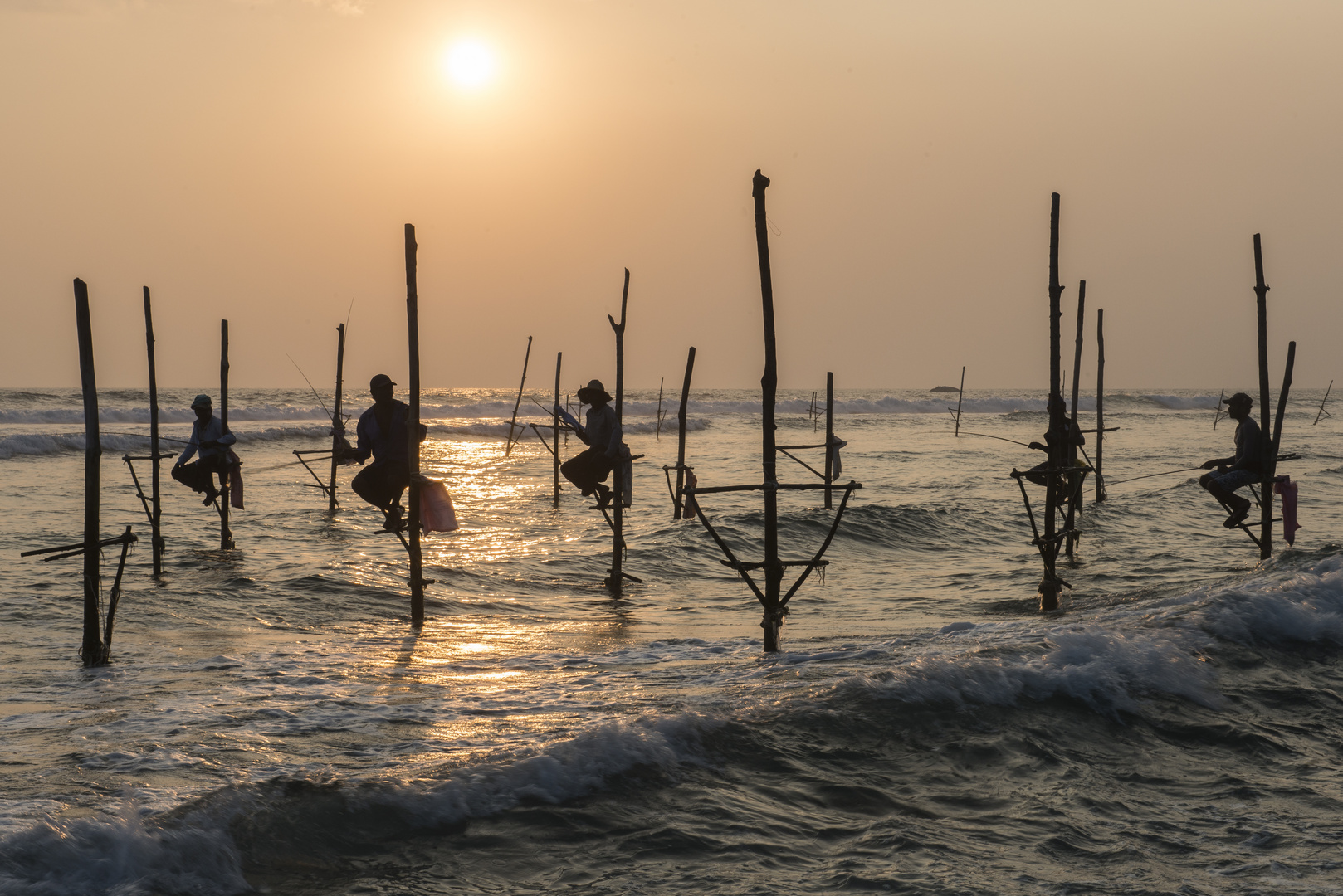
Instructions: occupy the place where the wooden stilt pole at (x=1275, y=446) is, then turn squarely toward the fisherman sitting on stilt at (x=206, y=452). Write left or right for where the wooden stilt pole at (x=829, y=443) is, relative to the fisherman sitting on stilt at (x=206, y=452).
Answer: right

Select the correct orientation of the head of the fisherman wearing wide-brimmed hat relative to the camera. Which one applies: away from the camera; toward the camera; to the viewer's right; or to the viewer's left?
to the viewer's left

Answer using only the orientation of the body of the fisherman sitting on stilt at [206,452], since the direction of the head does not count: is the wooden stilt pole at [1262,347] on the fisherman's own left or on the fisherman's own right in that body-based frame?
on the fisherman's own left

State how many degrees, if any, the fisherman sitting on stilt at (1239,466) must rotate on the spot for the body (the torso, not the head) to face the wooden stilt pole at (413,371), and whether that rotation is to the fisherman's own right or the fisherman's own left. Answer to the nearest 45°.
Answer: approximately 45° to the fisherman's own left

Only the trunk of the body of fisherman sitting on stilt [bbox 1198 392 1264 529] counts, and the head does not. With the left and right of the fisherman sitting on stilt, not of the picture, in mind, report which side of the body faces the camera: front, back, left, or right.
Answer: left

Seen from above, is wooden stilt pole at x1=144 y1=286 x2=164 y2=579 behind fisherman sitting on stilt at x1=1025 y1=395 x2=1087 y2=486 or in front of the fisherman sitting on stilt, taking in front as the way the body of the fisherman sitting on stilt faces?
in front

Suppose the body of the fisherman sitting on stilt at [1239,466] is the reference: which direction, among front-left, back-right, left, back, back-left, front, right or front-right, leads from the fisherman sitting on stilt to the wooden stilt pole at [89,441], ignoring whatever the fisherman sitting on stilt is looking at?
front-left

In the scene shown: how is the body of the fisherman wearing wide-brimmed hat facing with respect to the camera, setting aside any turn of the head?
to the viewer's left

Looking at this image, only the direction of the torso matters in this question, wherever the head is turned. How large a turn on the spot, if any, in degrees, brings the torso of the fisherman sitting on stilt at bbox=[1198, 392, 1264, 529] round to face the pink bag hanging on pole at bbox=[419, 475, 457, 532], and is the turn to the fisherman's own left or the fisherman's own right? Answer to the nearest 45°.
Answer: approximately 45° to the fisherman's own left

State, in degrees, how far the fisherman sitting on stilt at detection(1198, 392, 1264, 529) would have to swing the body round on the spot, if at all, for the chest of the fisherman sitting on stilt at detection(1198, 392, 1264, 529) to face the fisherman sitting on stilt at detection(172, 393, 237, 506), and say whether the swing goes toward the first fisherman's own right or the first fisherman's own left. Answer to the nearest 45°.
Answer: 0° — they already face them

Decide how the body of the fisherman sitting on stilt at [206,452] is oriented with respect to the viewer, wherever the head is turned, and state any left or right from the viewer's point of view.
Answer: facing the viewer and to the left of the viewer

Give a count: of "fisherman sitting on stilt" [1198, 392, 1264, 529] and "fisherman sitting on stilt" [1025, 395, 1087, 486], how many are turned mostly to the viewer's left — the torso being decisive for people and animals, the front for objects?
2

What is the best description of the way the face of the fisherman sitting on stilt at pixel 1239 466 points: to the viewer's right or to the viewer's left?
to the viewer's left

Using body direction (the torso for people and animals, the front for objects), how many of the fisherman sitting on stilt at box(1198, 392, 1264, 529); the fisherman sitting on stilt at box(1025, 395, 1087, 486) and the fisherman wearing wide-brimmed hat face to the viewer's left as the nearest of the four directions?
3

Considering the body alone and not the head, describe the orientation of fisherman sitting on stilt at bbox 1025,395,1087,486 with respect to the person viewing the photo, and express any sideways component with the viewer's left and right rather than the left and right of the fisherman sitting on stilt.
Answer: facing to the left of the viewer
